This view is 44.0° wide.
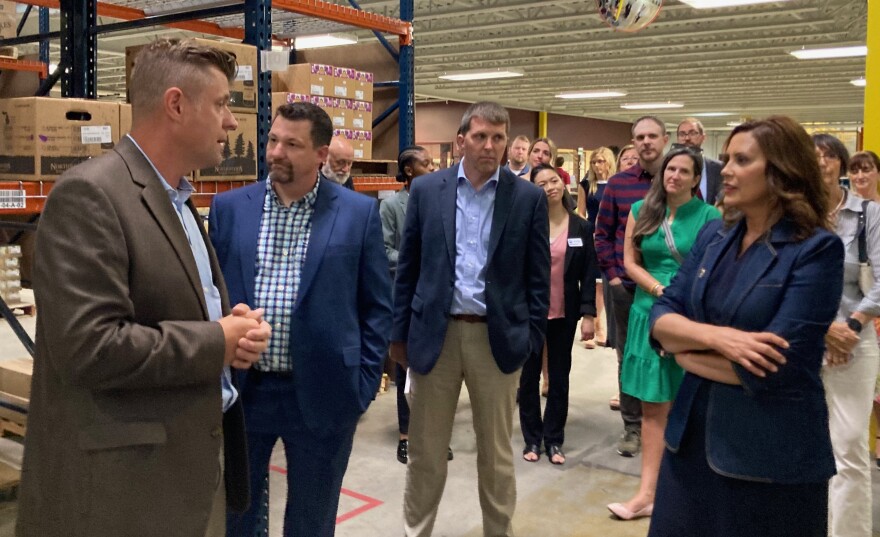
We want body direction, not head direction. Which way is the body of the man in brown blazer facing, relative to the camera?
to the viewer's right

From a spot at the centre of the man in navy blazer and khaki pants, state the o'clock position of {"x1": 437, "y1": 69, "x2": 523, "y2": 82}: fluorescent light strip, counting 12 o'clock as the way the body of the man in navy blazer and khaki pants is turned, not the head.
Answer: The fluorescent light strip is roughly at 6 o'clock from the man in navy blazer and khaki pants.

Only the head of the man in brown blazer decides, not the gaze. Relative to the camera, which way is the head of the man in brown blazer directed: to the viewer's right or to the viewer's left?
to the viewer's right

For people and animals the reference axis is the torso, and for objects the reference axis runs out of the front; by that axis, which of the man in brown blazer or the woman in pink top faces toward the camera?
the woman in pink top

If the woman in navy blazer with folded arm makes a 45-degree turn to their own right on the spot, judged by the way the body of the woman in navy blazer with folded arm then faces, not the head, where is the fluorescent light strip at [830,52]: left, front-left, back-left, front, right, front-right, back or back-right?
right

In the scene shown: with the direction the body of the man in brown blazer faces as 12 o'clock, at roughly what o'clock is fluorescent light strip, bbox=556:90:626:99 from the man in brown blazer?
The fluorescent light strip is roughly at 10 o'clock from the man in brown blazer.

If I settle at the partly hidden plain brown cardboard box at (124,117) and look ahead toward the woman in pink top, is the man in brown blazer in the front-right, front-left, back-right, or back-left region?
back-right

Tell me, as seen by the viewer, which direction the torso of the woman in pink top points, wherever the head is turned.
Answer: toward the camera

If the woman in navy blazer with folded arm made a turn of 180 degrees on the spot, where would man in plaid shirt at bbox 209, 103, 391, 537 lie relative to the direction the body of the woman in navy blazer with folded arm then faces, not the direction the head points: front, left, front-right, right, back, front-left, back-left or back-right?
back-left

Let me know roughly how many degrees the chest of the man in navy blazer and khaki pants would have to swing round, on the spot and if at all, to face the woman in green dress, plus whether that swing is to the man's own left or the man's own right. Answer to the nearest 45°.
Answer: approximately 135° to the man's own left

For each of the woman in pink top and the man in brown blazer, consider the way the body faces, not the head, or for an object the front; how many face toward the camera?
1

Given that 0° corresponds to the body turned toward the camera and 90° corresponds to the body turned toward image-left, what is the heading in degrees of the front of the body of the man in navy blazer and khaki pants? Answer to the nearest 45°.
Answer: approximately 0°

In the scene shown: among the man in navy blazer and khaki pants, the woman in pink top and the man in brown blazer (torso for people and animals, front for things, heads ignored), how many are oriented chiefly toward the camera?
2

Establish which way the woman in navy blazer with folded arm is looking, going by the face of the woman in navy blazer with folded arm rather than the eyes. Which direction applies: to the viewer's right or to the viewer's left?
to the viewer's left

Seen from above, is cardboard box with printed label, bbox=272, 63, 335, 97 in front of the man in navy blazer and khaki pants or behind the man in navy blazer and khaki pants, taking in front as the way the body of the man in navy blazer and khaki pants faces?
behind

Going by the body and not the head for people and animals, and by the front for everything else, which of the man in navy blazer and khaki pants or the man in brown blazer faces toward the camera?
the man in navy blazer and khaki pants

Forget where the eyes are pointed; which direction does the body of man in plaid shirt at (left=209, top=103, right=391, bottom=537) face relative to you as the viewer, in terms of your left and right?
facing the viewer and to the left of the viewer

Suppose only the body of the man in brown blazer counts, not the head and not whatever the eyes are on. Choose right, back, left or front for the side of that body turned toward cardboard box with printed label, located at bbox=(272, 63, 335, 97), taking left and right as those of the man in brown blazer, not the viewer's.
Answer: left

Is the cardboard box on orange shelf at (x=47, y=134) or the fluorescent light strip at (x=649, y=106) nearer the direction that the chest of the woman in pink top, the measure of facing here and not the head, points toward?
the cardboard box on orange shelf
